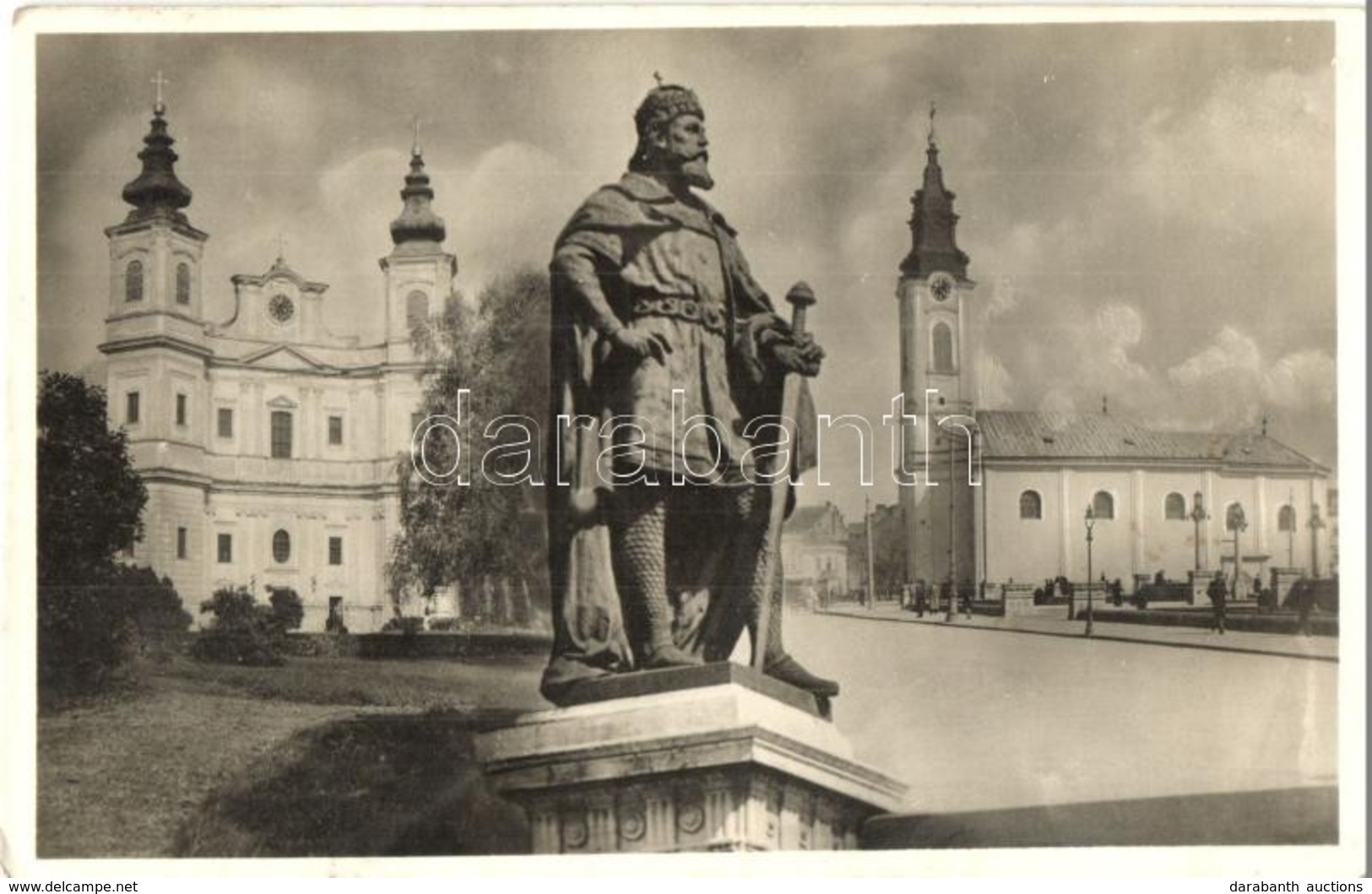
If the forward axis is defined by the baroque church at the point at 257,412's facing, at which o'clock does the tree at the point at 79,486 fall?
The tree is roughly at 3 o'clock from the baroque church.

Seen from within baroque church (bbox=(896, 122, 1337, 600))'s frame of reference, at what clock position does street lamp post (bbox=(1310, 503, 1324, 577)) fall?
The street lamp post is roughly at 7 o'clock from the baroque church.

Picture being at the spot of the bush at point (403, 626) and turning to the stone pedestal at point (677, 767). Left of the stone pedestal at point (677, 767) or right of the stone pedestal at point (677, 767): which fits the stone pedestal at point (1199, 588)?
left

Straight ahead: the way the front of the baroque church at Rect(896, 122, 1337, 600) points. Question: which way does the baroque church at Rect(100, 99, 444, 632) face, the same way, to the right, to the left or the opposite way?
to the left

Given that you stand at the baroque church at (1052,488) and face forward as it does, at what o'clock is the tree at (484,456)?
The tree is roughly at 1 o'clock from the baroque church.

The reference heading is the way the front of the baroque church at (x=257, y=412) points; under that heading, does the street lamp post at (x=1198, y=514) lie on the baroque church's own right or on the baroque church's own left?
on the baroque church's own left

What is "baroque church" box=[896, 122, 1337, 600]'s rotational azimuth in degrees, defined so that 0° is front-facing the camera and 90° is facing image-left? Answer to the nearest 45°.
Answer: approximately 45°

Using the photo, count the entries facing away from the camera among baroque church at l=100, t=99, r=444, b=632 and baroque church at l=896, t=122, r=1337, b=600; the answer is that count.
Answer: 0

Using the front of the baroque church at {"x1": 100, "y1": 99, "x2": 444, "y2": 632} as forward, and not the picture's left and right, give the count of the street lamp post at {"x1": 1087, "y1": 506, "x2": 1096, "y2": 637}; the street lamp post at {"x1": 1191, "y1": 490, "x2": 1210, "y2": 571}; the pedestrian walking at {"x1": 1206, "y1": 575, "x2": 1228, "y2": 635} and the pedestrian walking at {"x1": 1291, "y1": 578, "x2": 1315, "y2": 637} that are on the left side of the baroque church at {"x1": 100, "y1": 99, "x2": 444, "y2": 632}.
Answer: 4

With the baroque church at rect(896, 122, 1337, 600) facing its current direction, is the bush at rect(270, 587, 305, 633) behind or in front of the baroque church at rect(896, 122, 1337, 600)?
in front

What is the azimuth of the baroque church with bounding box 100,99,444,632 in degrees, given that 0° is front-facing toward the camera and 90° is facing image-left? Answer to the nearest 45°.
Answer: approximately 0°
